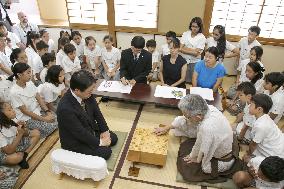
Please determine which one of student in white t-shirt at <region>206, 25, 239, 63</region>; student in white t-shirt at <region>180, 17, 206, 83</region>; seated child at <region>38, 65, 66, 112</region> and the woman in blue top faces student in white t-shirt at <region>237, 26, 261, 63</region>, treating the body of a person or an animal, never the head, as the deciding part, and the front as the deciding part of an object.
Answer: the seated child

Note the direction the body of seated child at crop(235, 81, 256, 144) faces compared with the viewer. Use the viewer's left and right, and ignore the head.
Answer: facing to the left of the viewer

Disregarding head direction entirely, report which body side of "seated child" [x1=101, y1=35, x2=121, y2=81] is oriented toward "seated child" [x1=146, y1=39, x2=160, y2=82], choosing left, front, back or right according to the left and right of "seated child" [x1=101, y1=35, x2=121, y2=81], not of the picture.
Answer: left

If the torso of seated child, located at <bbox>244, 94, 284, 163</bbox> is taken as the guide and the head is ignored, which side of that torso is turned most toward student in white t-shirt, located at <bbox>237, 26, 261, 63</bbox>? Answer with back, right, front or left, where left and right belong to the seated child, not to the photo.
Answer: right

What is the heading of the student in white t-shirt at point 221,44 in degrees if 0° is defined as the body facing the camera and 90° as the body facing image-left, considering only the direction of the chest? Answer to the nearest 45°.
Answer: approximately 45°

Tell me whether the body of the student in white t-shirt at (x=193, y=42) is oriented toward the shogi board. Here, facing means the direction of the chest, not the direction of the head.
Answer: yes

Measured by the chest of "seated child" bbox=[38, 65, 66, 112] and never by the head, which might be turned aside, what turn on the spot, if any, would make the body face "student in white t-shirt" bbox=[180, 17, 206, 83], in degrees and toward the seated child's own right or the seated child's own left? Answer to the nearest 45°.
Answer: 0° — they already face them

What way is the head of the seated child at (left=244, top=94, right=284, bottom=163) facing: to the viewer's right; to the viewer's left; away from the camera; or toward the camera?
to the viewer's left

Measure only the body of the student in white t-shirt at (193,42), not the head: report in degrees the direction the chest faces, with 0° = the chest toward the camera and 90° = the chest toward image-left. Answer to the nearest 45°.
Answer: approximately 0°

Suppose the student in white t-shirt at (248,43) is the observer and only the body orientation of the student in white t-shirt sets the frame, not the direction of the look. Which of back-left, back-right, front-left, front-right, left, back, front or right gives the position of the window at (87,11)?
front-right

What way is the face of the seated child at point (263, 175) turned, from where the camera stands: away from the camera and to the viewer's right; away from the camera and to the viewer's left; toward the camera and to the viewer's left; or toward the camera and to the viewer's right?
away from the camera and to the viewer's left
